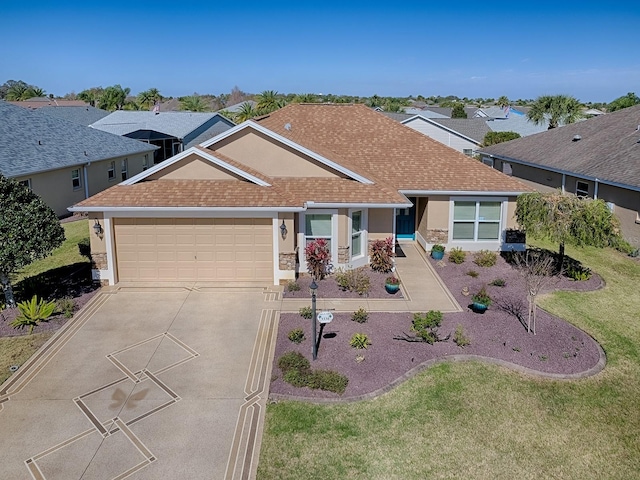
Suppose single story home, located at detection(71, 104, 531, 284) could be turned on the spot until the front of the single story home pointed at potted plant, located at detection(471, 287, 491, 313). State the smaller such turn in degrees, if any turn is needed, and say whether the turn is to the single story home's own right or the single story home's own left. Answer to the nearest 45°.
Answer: approximately 45° to the single story home's own left

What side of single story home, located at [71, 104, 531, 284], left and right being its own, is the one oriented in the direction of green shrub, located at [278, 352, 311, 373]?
front

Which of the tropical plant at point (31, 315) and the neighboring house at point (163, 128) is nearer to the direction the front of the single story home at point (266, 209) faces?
the tropical plant

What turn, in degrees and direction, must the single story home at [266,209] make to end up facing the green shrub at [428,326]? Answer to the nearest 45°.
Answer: approximately 45° to its left

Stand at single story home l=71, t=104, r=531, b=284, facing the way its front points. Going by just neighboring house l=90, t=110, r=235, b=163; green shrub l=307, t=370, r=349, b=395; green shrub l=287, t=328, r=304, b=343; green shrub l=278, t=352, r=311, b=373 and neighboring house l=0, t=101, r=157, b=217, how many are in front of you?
3

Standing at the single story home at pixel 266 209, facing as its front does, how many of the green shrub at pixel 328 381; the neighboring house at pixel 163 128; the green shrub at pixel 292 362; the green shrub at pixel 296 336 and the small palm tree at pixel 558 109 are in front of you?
3

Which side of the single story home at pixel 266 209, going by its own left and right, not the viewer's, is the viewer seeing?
front

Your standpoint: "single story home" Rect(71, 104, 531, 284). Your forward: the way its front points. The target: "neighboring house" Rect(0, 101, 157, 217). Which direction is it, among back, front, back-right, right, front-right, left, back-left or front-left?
back-right

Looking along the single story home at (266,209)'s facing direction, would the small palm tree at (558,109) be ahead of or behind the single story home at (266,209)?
behind

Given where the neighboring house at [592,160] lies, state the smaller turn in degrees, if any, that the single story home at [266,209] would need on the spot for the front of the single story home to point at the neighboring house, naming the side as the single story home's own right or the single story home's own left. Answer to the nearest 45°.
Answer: approximately 135° to the single story home's own left

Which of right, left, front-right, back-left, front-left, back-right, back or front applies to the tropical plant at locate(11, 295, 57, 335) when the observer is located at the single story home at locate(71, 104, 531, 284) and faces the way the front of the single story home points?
front-right

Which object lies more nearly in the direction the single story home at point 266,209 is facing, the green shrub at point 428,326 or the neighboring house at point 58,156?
the green shrub

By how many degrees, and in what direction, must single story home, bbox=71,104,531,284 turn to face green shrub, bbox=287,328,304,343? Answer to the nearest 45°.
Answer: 0° — it already faces it

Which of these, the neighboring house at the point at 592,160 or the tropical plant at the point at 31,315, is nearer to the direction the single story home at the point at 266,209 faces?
the tropical plant
